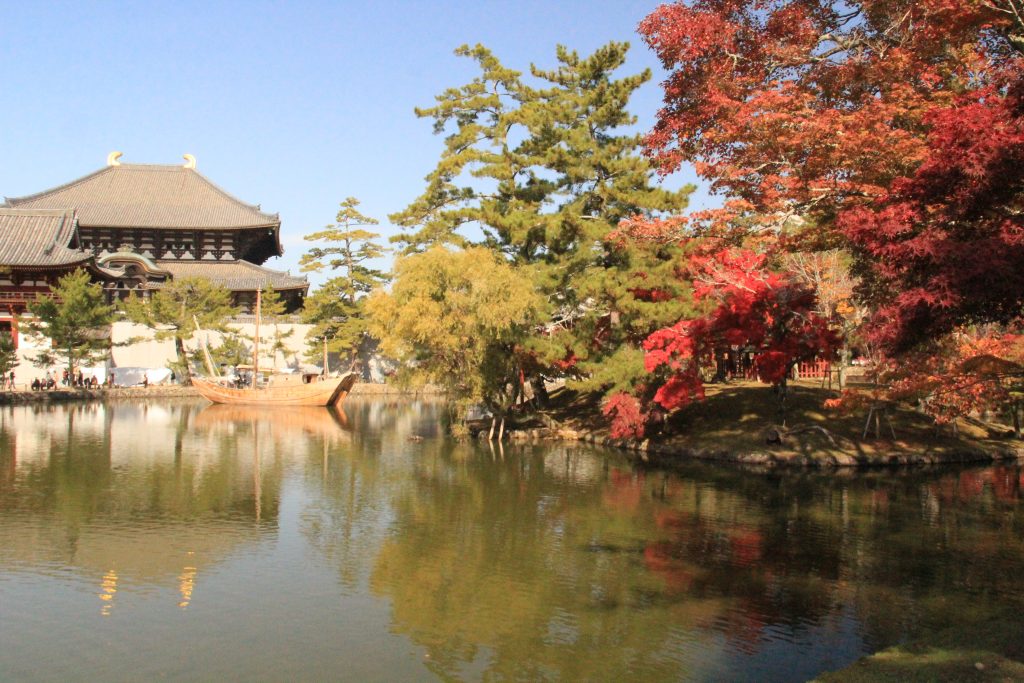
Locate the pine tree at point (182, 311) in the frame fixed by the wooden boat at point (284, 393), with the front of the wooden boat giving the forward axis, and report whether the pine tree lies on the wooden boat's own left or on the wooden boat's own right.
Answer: on the wooden boat's own right

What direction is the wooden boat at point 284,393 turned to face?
to the viewer's left

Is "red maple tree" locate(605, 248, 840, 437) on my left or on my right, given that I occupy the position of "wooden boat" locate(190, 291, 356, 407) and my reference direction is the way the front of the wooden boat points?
on my left

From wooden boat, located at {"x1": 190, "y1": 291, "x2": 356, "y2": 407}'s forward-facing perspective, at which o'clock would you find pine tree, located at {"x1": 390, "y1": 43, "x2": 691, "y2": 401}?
The pine tree is roughly at 8 o'clock from the wooden boat.

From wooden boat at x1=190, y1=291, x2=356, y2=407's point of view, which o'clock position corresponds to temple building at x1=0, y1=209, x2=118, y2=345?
The temple building is roughly at 1 o'clock from the wooden boat.
